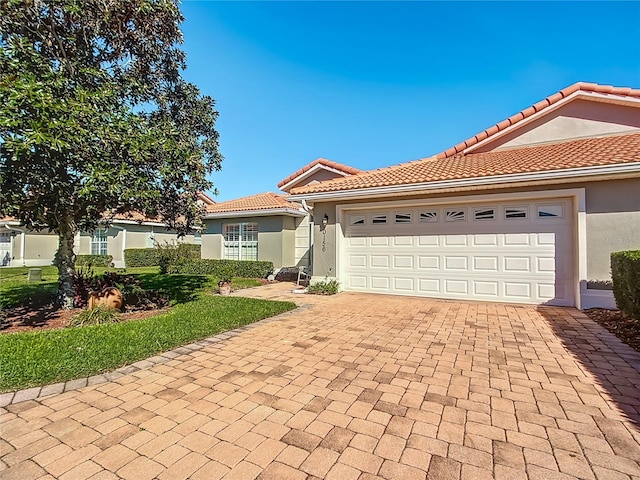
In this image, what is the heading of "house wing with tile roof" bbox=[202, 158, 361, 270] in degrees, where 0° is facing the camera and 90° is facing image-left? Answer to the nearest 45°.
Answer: approximately 0°

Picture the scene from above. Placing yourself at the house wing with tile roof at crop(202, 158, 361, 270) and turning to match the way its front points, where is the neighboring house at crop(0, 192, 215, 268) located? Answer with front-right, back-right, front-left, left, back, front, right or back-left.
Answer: back-right

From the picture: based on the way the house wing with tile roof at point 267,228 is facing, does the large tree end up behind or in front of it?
in front

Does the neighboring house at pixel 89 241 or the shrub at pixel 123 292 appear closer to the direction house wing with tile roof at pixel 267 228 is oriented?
the shrub

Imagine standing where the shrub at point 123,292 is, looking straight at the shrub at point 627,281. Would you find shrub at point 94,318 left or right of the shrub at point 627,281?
right

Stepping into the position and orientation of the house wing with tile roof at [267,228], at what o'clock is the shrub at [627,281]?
The shrub is roughly at 11 o'clock from the house wing with tile roof.

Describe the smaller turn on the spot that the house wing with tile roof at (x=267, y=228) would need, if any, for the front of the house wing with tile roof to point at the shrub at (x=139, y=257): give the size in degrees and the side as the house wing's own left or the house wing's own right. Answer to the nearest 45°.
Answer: approximately 135° to the house wing's own right

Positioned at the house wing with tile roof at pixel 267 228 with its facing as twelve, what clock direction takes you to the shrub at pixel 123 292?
The shrub is roughly at 1 o'clock from the house wing with tile roof.

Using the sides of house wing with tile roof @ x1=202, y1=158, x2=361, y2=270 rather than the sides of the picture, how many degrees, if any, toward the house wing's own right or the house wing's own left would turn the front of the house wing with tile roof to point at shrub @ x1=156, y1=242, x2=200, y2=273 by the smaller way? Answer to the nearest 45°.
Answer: approximately 90° to the house wing's own right

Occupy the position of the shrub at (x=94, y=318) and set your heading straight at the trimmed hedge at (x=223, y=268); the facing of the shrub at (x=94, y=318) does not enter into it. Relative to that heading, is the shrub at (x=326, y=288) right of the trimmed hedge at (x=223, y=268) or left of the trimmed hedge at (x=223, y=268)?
right

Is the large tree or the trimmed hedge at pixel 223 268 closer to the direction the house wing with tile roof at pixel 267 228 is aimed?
the large tree
